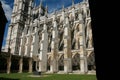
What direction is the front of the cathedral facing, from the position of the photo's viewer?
facing away from the viewer and to the left of the viewer
